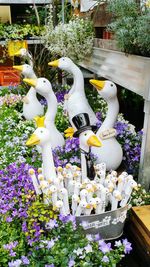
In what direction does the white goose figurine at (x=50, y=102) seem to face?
to the viewer's left

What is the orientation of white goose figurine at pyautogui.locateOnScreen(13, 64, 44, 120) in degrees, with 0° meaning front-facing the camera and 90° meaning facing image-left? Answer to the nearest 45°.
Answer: approximately 90°

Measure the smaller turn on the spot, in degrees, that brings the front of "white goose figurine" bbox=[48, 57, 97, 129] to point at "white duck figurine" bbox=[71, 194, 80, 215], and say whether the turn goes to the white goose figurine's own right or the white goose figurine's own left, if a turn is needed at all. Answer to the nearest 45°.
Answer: approximately 90° to the white goose figurine's own left

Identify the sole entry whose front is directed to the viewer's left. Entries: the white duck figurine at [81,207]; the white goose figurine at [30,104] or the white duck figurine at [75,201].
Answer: the white goose figurine

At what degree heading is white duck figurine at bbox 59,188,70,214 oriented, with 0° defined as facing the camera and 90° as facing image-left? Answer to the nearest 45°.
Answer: approximately 45°

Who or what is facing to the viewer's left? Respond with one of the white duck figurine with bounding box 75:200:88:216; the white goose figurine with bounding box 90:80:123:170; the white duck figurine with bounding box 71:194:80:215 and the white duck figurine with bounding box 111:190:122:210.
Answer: the white goose figurine

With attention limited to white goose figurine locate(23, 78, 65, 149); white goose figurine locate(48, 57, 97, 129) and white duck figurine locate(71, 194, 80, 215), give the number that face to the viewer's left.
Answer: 2

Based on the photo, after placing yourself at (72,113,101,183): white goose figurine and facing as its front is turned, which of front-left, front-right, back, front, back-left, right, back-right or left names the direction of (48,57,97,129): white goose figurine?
back-left

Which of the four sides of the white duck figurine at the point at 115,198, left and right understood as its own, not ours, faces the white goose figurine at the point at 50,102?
back

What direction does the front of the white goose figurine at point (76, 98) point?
to the viewer's left

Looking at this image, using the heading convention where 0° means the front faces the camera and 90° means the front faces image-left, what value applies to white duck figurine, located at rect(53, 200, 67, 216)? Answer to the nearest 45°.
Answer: approximately 45°
